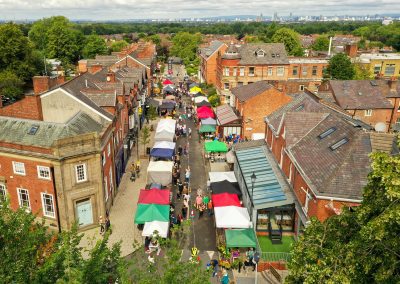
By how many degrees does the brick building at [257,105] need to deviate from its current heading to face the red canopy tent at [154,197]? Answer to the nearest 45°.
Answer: approximately 90° to its left

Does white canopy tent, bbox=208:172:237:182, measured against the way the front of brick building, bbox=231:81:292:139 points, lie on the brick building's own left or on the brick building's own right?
on the brick building's own left

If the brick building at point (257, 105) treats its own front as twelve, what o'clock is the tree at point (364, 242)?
The tree is roughly at 9 o'clock from the brick building.

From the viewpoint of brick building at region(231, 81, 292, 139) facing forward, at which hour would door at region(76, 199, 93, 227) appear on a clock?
The door is roughly at 10 o'clock from the brick building.

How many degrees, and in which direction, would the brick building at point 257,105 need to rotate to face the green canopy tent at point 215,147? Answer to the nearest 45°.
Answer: approximately 45° to its left

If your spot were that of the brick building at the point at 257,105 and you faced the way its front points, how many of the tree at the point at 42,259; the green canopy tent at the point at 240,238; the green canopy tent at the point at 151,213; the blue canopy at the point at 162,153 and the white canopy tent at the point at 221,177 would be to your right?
0

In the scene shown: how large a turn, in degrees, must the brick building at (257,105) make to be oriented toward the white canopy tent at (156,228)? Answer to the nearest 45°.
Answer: approximately 90° to its left

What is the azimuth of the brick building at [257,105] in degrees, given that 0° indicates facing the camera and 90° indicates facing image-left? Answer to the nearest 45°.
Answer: approximately 90°

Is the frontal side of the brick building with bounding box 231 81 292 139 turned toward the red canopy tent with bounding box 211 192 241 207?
no

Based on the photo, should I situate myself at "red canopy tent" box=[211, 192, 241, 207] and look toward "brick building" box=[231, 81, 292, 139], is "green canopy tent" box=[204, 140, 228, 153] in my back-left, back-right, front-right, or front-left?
front-left

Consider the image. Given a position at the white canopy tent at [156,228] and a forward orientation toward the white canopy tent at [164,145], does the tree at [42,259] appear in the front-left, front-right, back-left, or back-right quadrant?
back-left

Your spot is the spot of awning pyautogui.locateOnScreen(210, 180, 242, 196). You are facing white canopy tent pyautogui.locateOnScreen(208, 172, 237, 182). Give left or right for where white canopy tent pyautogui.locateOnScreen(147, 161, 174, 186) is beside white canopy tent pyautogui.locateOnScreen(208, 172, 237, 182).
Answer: left

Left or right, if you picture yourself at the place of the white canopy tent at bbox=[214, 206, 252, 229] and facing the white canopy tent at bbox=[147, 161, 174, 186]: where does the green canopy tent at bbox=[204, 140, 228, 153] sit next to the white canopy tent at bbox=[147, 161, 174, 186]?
right

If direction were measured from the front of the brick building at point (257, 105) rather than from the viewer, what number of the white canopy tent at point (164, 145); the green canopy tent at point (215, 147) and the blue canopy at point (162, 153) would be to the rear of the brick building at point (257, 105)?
0

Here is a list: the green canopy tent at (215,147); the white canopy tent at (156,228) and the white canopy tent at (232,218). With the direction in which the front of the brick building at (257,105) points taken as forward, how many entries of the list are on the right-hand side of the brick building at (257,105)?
0

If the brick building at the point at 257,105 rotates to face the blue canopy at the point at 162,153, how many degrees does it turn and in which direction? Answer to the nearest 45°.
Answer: approximately 45° to its left

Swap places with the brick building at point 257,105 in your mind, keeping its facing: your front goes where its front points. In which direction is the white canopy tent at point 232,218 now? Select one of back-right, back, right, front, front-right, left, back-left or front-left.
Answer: left

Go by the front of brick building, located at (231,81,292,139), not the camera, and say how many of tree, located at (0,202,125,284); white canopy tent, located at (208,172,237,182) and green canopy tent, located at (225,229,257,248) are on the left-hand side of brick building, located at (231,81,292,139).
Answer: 3

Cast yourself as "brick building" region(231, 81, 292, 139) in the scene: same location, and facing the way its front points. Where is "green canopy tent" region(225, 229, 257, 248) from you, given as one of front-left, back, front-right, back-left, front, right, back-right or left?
left
